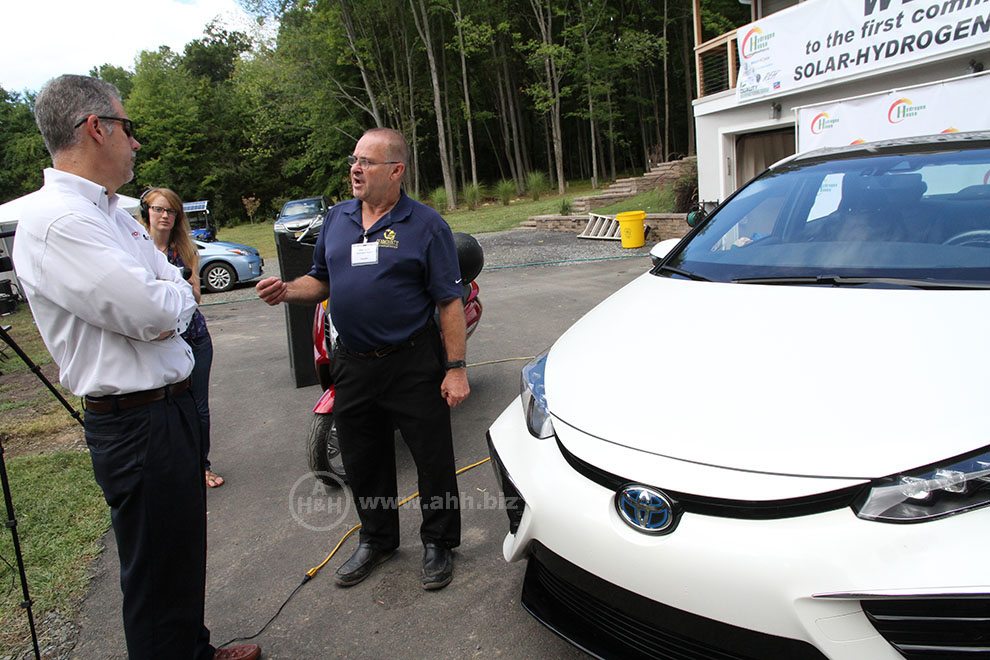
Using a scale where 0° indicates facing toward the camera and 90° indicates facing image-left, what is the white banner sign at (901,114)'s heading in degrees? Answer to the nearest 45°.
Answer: approximately 45°

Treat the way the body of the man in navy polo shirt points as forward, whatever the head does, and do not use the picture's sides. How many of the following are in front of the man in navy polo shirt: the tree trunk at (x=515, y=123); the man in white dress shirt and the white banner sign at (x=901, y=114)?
1

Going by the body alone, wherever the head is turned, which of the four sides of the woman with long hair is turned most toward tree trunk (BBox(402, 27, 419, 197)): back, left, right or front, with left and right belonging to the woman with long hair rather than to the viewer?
back

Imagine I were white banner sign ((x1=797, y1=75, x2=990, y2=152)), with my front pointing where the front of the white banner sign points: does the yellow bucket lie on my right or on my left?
on my right

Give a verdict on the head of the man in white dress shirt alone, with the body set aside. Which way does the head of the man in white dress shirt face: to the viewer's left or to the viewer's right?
to the viewer's right

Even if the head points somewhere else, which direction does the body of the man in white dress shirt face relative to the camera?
to the viewer's right

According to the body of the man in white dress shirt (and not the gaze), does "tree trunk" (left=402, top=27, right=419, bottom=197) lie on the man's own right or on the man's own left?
on the man's own left

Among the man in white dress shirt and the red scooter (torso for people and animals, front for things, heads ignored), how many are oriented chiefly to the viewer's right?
1

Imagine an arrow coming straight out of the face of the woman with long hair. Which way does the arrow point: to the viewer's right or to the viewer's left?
to the viewer's right

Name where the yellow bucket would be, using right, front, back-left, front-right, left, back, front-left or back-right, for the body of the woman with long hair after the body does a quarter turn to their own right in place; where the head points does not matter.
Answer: back-right

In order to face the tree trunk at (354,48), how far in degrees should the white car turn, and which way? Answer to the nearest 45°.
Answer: approximately 90° to its right

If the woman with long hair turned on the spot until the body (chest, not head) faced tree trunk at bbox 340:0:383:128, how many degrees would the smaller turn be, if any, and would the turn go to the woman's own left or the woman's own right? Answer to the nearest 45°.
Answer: approximately 180°
